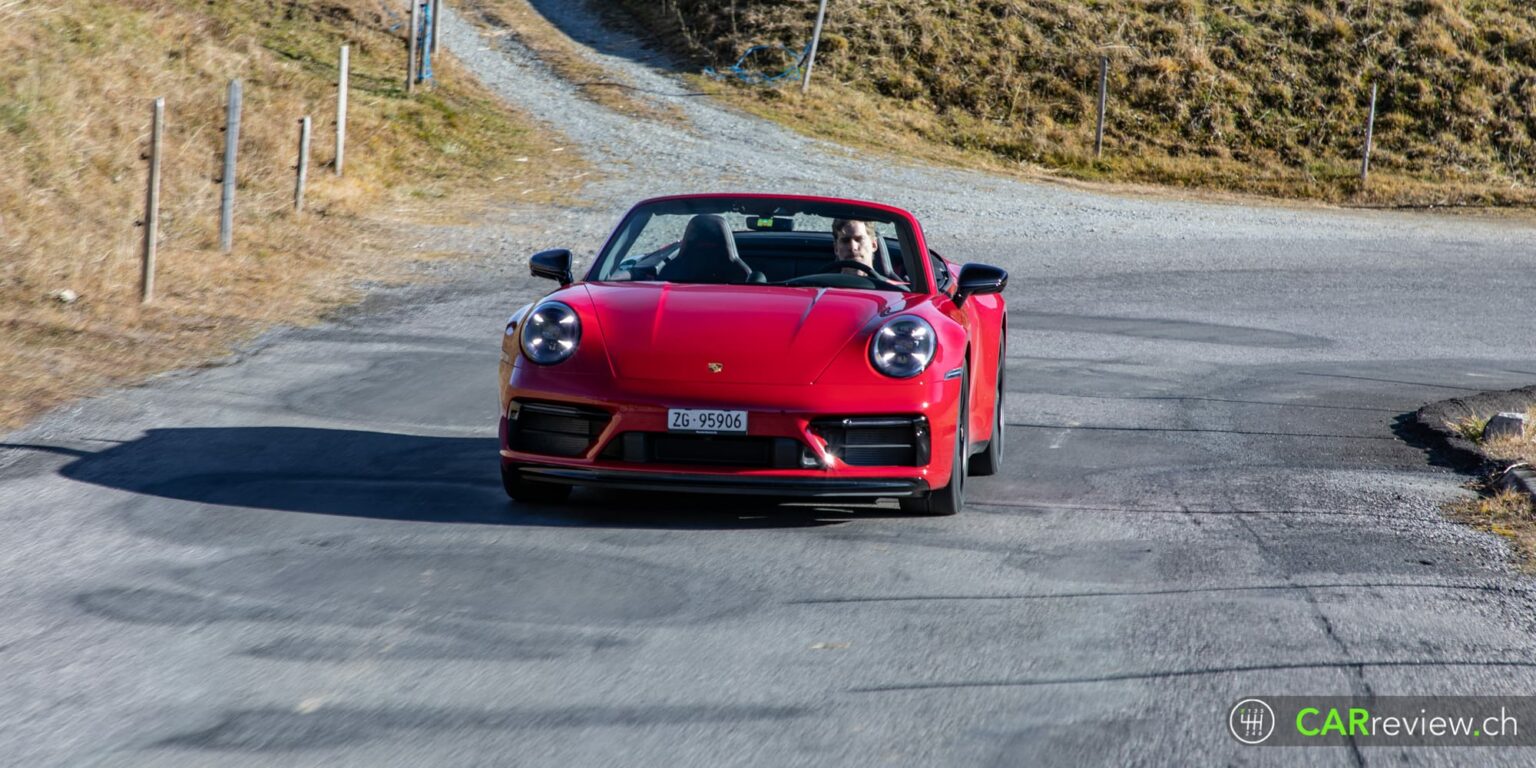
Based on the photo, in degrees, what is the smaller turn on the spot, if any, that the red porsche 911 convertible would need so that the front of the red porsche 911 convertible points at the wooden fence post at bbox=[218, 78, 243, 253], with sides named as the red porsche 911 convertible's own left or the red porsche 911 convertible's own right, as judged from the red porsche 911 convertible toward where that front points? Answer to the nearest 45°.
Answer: approximately 135° to the red porsche 911 convertible's own right

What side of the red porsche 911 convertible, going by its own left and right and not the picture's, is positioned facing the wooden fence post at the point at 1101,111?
back

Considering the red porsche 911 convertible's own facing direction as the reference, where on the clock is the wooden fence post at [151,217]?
The wooden fence post is roughly at 5 o'clock from the red porsche 911 convertible.

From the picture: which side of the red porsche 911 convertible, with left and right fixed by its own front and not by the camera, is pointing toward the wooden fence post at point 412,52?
back

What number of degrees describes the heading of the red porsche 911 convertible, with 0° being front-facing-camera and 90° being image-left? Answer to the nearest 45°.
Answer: approximately 0°

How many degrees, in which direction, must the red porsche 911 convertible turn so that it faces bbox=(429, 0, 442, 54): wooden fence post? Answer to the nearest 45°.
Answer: approximately 180°

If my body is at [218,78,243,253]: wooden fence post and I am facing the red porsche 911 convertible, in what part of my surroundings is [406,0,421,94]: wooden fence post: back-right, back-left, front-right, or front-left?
back-left
